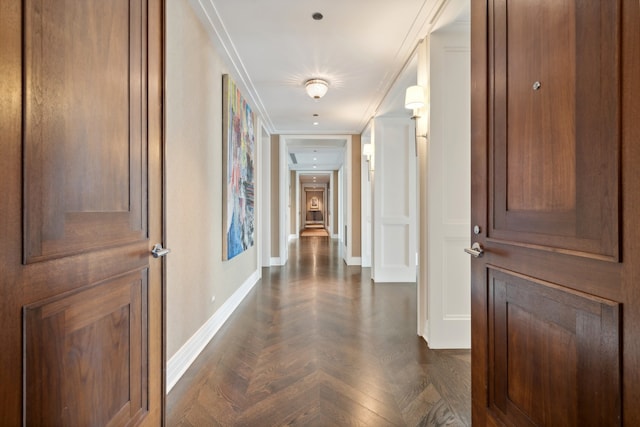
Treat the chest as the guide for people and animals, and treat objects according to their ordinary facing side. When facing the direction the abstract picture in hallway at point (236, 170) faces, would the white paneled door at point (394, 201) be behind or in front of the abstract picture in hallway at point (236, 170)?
in front

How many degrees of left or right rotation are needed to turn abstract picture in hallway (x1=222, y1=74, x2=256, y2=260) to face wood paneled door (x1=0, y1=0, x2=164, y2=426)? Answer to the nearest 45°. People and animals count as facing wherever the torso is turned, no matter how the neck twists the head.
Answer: approximately 90° to its right

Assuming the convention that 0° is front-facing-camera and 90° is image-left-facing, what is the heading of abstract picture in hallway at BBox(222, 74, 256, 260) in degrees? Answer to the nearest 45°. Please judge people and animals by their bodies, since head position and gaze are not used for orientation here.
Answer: approximately 270°

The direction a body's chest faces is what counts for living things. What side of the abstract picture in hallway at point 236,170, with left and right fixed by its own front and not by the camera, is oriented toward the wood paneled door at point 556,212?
right
